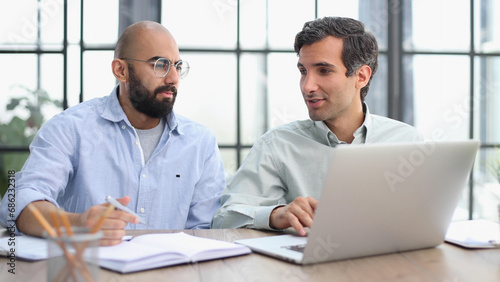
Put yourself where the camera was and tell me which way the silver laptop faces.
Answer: facing away from the viewer and to the left of the viewer

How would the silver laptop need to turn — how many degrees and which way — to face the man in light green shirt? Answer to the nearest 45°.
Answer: approximately 45° to its right
